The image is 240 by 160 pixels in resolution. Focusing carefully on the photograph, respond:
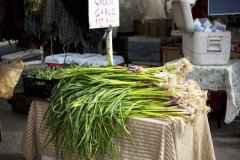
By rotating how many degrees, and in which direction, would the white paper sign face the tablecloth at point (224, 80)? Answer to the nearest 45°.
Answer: approximately 135° to its left

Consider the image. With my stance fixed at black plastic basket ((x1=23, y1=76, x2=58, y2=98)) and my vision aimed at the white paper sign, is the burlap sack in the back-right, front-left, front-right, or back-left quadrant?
back-left

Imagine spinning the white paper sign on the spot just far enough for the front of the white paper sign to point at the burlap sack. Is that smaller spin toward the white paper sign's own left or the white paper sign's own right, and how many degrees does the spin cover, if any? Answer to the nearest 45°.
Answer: approximately 90° to the white paper sign's own right

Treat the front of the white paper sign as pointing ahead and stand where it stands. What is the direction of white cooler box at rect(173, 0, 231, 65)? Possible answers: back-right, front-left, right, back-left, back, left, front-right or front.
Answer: back-left

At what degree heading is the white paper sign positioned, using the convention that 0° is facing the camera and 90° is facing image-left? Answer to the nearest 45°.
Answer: approximately 0°
